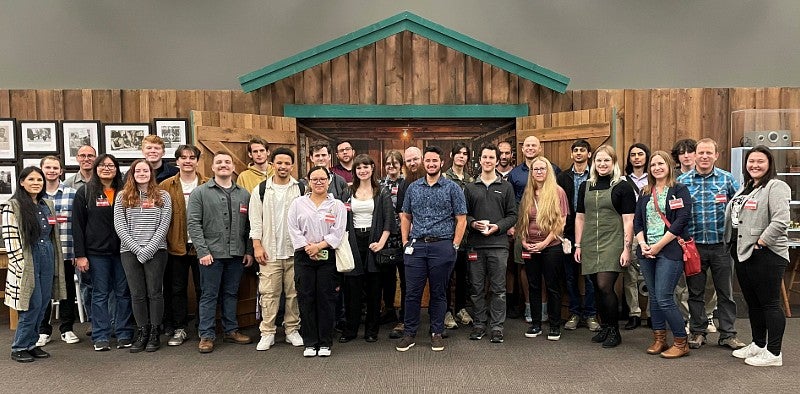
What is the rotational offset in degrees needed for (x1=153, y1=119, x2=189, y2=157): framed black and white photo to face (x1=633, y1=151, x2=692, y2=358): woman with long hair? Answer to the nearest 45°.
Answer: approximately 45° to its left
